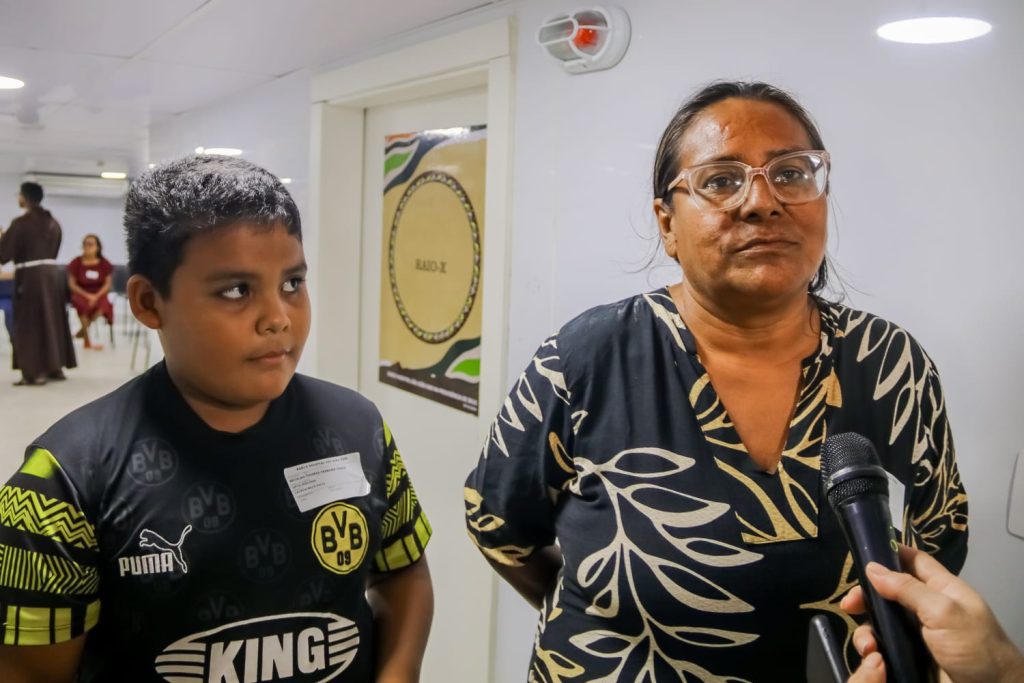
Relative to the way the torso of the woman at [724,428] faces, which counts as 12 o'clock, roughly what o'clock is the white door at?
The white door is roughly at 5 o'clock from the woman.

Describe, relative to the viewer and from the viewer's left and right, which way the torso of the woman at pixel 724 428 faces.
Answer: facing the viewer

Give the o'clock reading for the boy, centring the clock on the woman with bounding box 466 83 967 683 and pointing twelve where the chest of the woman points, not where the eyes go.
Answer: The boy is roughly at 2 o'clock from the woman.

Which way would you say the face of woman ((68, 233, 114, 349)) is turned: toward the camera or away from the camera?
toward the camera

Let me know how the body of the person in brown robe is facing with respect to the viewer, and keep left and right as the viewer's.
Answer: facing away from the viewer and to the left of the viewer

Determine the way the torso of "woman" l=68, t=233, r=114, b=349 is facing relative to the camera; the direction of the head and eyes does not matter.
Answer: toward the camera

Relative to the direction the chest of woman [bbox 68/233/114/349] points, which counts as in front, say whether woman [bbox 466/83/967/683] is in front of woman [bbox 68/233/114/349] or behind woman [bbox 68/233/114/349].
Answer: in front

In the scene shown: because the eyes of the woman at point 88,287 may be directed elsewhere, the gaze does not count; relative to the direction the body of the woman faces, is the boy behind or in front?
in front

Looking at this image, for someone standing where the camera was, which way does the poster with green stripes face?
facing the viewer and to the left of the viewer

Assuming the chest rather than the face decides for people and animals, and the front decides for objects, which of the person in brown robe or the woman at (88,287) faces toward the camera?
the woman

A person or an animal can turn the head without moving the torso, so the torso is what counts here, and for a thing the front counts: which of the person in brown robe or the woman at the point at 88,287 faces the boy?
the woman

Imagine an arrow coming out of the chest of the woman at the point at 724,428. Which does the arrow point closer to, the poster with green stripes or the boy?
the boy

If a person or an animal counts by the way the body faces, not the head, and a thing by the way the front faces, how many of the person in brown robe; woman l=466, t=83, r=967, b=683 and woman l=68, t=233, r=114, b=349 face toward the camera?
2
